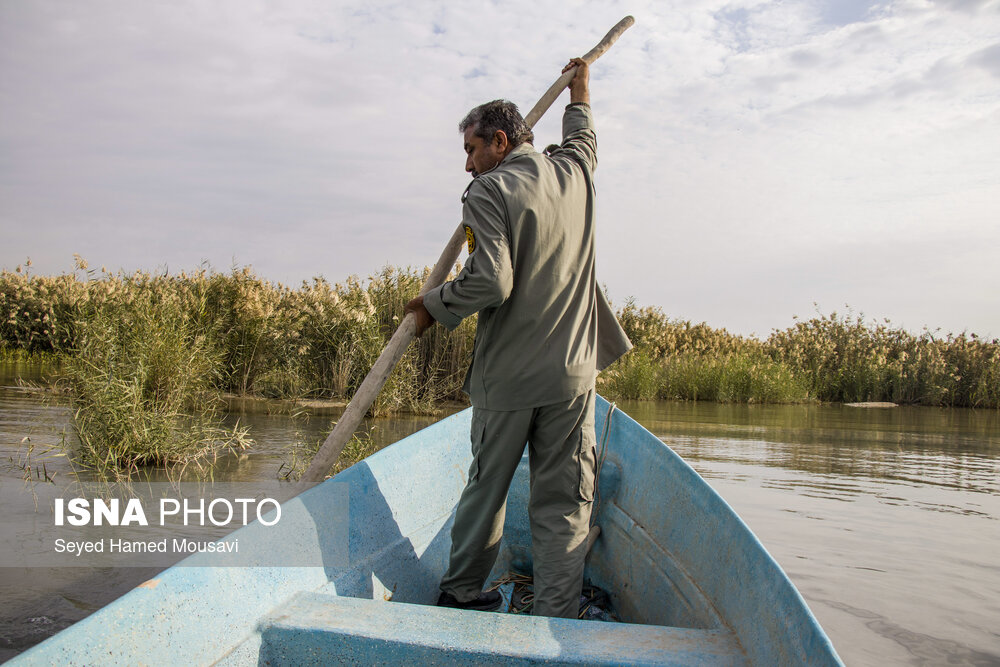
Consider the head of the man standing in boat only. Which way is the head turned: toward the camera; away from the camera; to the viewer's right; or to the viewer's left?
to the viewer's left

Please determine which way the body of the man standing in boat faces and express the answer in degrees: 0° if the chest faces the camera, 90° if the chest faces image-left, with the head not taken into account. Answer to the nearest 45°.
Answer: approximately 180°

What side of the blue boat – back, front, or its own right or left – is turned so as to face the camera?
back
